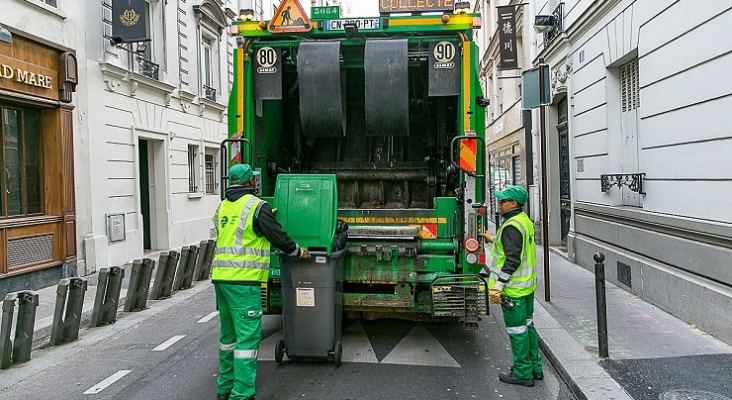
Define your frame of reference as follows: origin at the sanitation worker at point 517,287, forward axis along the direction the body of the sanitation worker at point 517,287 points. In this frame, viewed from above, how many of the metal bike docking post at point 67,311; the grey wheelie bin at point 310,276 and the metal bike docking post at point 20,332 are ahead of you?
3

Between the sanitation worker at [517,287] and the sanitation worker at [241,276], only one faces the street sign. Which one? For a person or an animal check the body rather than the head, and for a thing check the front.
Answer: the sanitation worker at [241,276]

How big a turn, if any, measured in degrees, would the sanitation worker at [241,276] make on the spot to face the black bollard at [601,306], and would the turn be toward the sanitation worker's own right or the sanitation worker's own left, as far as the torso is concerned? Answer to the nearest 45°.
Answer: approximately 45° to the sanitation worker's own right

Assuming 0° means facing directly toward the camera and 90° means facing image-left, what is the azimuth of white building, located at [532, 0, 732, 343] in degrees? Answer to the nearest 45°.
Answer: approximately 45°

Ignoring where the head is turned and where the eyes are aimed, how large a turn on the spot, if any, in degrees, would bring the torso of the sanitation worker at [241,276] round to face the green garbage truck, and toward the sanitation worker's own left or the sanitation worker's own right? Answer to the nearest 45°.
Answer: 0° — they already face it

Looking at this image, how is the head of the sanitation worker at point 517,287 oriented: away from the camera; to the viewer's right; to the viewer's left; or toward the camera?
to the viewer's left

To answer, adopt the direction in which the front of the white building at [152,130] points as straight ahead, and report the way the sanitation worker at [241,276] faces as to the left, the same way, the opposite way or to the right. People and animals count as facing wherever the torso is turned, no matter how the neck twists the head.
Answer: to the left

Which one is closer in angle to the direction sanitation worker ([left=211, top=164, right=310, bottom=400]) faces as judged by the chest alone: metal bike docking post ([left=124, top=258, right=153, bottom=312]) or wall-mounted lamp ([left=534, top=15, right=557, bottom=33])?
the wall-mounted lamp

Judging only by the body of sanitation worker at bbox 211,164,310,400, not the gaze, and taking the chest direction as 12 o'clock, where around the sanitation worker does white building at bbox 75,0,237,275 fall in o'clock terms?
The white building is roughly at 10 o'clock from the sanitation worker.

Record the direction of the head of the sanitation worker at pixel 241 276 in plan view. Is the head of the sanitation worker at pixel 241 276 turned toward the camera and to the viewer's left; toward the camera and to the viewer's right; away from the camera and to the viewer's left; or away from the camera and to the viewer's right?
away from the camera and to the viewer's right

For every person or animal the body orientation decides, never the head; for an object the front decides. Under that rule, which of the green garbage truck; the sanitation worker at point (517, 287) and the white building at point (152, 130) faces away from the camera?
the green garbage truck

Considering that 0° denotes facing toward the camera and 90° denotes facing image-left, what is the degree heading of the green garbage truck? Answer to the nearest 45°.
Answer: approximately 180°

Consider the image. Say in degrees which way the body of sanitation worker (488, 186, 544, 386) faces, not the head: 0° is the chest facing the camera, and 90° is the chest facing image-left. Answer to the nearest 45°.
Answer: approximately 90°

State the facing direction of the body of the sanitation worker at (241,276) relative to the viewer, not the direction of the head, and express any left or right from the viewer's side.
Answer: facing away from the viewer and to the right of the viewer

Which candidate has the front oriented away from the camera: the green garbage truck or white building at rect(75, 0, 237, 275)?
the green garbage truck
